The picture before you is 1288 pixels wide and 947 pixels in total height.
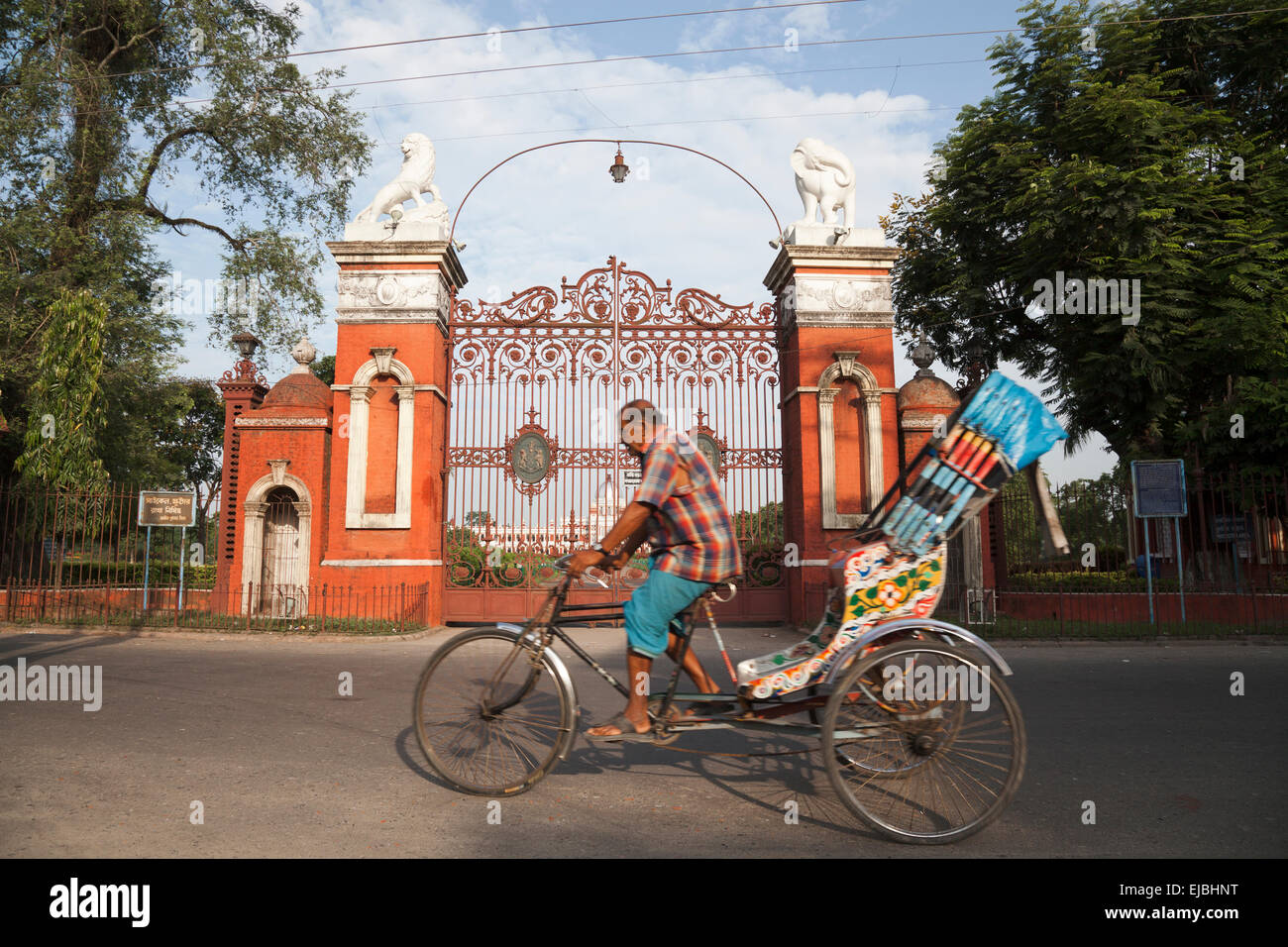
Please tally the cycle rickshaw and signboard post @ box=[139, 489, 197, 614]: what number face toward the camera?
1

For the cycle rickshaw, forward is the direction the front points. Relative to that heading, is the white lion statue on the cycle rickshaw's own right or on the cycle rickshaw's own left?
on the cycle rickshaw's own right

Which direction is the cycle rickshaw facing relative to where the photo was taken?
to the viewer's left

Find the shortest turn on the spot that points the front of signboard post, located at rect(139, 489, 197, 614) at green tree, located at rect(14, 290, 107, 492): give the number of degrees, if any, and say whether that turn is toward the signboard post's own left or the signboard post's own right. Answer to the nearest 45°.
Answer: approximately 135° to the signboard post's own right

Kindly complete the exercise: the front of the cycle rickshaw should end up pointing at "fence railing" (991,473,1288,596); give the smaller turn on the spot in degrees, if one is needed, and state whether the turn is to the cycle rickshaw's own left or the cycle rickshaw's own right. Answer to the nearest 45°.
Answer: approximately 135° to the cycle rickshaw's own right

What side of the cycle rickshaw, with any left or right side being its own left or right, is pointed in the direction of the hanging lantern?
right

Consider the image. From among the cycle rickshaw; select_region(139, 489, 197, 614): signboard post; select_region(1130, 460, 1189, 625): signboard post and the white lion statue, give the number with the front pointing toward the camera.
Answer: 2
